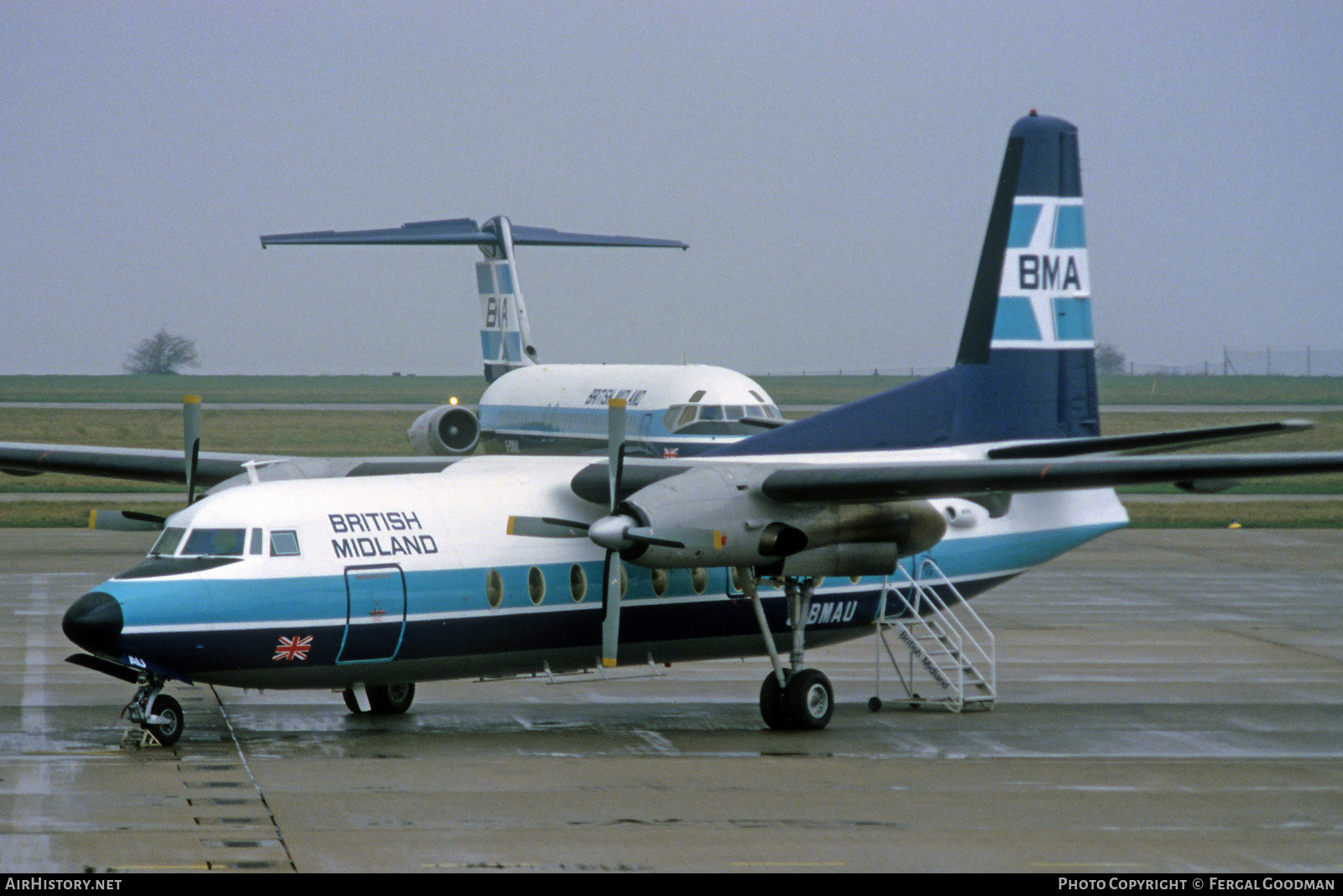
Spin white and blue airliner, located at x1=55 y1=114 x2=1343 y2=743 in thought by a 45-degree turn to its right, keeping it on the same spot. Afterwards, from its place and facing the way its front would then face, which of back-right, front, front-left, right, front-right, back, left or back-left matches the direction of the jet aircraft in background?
right

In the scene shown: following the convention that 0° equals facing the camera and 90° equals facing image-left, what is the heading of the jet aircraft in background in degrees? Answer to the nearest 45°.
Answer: approximately 315°

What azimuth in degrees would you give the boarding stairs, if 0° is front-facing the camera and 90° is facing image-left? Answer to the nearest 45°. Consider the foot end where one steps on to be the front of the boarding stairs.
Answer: approximately 315°

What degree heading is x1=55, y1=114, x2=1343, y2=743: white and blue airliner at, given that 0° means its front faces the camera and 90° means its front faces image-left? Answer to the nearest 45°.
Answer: approximately 45°

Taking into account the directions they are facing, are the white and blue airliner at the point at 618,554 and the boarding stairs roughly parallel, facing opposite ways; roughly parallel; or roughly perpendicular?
roughly perpendicular

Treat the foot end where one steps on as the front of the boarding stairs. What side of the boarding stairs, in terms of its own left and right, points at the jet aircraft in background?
back
